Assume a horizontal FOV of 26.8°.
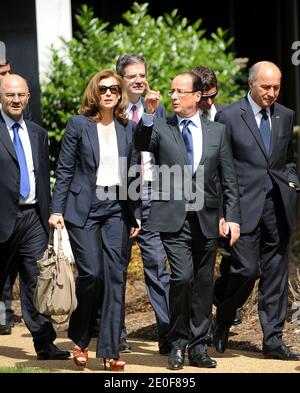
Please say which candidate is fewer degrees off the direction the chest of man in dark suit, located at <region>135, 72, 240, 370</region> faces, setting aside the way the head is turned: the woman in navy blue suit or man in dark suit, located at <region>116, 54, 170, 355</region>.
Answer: the woman in navy blue suit

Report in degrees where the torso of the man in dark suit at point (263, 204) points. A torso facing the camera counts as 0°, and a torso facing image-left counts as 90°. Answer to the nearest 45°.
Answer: approximately 315°

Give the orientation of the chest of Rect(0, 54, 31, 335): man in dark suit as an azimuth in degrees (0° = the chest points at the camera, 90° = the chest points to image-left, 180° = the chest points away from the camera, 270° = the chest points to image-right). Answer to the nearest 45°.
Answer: approximately 0°

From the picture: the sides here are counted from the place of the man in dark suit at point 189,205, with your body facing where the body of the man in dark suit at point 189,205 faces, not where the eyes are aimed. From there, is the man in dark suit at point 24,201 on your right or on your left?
on your right

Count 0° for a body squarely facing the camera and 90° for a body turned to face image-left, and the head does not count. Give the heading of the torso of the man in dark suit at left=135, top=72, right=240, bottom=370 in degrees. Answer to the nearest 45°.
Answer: approximately 0°
